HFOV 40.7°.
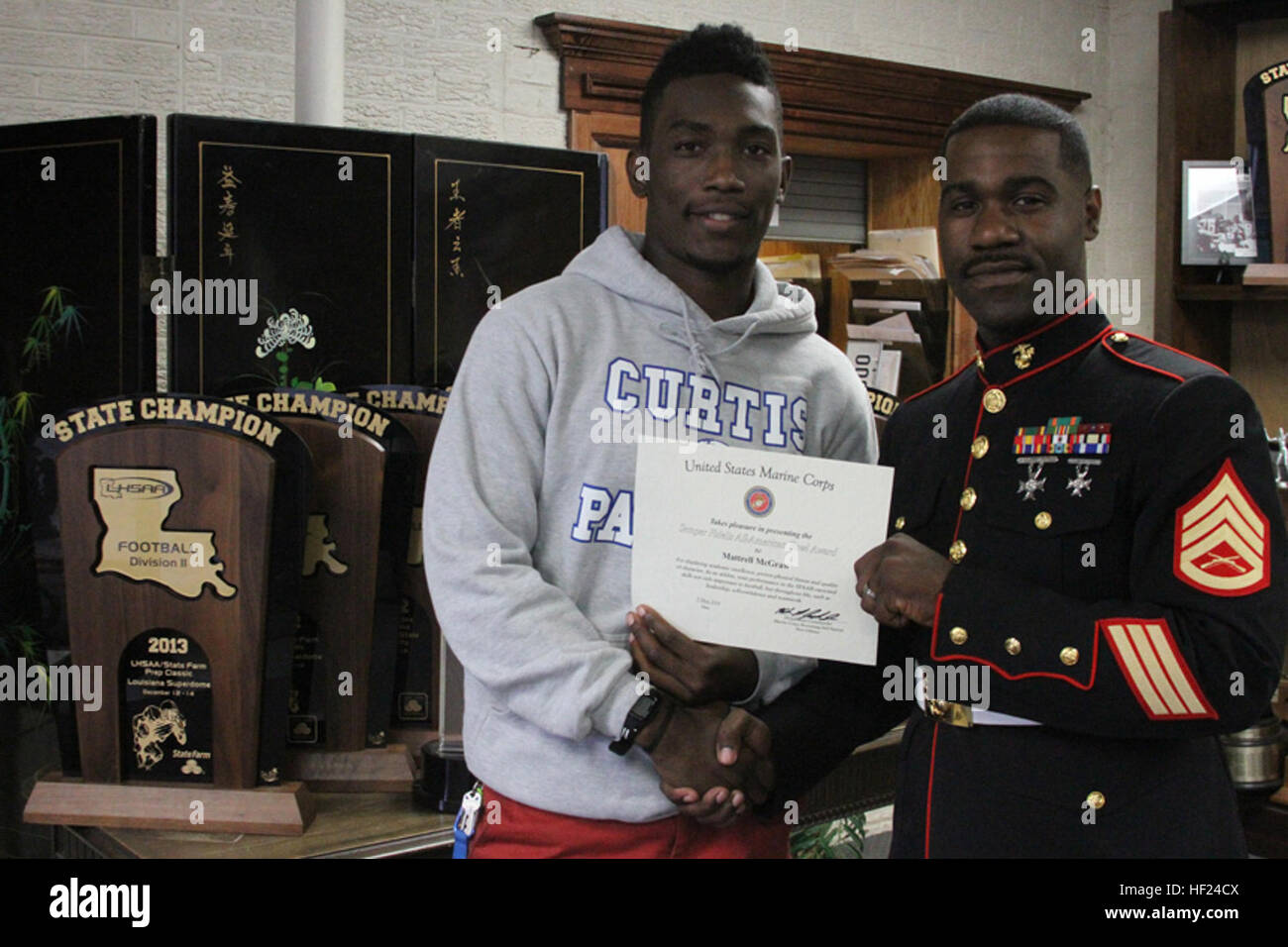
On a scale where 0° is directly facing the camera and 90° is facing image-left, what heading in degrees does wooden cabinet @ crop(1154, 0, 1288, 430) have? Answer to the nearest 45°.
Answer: approximately 45°

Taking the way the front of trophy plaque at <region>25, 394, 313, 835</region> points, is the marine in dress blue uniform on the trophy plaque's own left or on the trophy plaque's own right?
on the trophy plaque's own left

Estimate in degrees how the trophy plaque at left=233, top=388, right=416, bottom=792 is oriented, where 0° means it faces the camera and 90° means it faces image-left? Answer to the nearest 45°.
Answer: approximately 0°

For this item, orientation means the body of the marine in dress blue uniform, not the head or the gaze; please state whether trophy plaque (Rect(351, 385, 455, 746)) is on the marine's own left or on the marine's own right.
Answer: on the marine's own right
